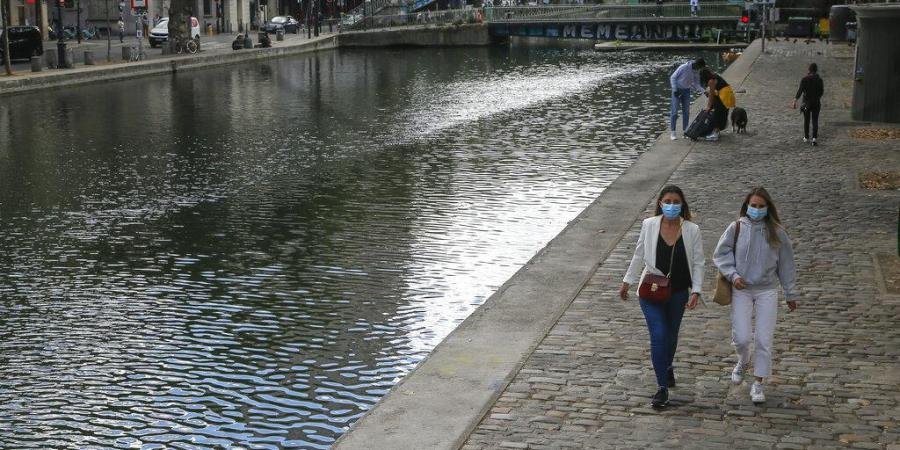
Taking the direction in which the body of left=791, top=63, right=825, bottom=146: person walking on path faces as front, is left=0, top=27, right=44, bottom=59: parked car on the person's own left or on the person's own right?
on the person's own left

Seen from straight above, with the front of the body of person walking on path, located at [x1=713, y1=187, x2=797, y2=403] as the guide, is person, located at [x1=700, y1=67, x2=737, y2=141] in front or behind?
behind

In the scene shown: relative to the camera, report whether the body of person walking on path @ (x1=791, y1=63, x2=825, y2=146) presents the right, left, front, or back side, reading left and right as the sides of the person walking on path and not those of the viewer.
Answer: back

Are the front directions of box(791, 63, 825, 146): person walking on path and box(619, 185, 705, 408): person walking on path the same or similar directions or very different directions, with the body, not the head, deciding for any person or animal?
very different directions

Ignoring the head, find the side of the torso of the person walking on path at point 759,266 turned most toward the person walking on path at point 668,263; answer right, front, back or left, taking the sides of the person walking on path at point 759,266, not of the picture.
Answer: right

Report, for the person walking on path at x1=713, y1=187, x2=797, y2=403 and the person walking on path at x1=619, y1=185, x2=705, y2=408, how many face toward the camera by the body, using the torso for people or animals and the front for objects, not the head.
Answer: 2

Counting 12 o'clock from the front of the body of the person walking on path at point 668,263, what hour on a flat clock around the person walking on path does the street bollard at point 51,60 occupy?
The street bollard is roughly at 5 o'clock from the person walking on path.

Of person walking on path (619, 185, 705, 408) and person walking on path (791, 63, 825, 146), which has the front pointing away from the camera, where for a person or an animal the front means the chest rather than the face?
person walking on path (791, 63, 825, 146)

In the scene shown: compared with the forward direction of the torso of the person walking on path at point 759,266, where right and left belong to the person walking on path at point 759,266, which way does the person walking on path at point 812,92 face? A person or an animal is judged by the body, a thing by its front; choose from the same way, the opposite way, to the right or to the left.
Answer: the opposite way

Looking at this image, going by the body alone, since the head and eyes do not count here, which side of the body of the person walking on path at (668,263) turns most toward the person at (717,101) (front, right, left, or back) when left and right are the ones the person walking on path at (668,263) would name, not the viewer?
back
